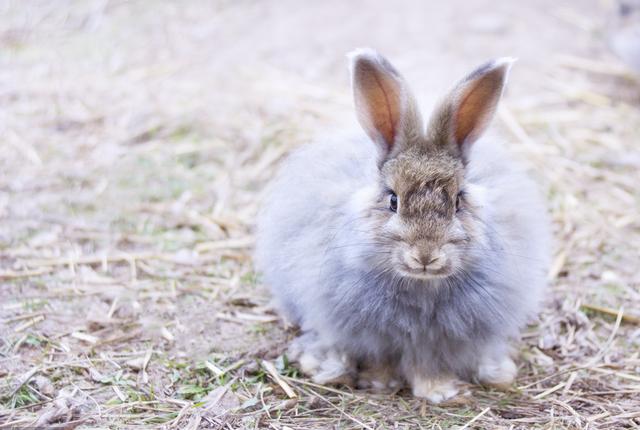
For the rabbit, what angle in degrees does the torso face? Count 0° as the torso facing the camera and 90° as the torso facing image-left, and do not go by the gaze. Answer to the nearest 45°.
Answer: approximately 0°
